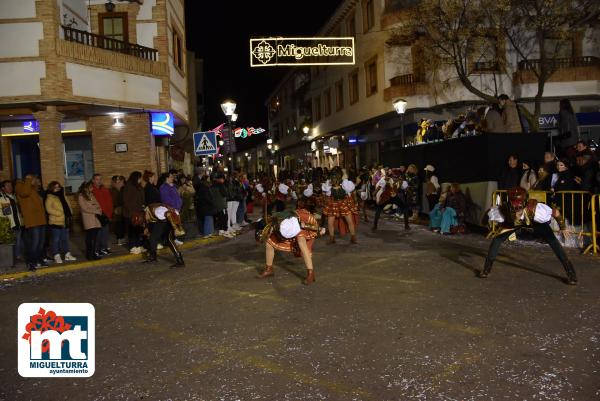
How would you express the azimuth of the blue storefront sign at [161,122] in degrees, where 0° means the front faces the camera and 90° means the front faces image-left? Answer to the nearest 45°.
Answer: approximately 0°

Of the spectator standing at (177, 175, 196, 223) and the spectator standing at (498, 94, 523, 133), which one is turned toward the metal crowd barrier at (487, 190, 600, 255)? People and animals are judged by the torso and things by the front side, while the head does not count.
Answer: the spectator standing at (177, 175, 196, 223)

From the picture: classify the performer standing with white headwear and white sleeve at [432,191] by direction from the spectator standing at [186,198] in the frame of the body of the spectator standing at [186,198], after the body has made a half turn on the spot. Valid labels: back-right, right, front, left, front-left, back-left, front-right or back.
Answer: back-right

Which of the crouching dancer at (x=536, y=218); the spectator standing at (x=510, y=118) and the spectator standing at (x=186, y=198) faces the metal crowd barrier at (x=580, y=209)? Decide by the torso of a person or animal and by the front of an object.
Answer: the spectator standing at (x=186, y=198)

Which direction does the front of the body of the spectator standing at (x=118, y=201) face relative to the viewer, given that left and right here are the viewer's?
facing the viewer and to the right of the viewer

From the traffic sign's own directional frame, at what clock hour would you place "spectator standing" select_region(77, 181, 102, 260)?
The spectator standing is roughly at 1 o'clock from the traffic sign.

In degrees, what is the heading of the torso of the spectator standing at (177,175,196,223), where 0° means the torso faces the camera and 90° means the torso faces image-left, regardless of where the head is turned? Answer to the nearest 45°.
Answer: approximately 315°

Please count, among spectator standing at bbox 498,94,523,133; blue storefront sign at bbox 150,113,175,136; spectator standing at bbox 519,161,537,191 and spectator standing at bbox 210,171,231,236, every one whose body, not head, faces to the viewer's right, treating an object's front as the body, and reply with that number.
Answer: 1

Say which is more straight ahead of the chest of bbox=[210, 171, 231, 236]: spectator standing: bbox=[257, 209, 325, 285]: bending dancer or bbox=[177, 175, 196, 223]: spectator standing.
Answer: the bending dancer

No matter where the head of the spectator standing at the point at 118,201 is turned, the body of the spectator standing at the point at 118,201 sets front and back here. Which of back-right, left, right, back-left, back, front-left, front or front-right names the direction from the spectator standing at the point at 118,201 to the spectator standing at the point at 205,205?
front-left
